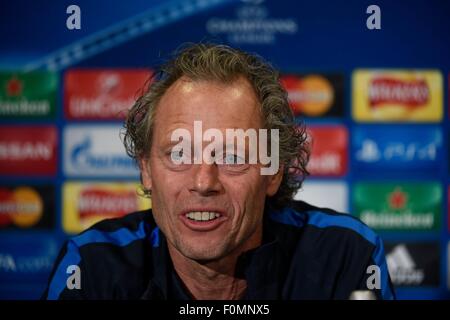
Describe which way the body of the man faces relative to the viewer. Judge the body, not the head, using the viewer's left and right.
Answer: facing the viewer

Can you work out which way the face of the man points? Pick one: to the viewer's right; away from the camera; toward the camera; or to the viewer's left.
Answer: toward the camera
